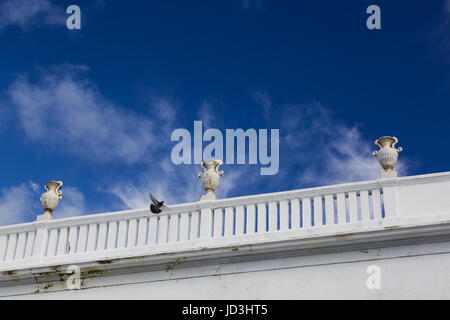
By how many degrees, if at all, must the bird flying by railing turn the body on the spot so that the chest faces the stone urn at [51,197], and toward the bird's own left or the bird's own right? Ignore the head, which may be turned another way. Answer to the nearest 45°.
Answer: approximately 135° to the bird's own left

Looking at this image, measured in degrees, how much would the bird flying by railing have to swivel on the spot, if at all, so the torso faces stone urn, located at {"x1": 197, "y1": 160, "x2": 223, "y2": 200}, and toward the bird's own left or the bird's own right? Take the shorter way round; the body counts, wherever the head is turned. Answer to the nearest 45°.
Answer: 0° — it already faces it

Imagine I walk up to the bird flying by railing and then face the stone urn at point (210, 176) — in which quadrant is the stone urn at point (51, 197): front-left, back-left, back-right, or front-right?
back-left

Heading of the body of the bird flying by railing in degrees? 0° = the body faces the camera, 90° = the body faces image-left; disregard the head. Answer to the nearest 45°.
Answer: approximately 270°

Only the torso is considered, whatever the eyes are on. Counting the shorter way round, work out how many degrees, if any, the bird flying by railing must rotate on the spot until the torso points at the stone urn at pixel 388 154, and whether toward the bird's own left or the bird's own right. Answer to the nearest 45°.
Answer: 0° — it already faces it
